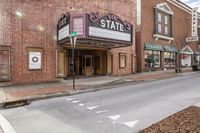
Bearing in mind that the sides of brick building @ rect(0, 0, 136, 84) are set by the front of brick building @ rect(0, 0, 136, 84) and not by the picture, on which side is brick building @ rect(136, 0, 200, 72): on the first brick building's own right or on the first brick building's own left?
on the first brick building's own left

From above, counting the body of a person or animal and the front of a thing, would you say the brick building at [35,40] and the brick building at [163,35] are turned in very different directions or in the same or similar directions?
same or similar directions

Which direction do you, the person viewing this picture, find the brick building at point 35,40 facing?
facing the viewer and to the right of the viewer

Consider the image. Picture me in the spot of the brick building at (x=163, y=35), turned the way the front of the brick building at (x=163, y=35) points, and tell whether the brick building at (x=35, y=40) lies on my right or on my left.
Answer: on my right

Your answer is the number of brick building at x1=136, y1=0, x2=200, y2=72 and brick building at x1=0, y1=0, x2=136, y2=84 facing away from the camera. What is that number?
0
